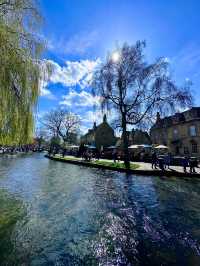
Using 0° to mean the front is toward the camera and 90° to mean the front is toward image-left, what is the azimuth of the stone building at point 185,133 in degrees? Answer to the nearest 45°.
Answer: approximately 45°

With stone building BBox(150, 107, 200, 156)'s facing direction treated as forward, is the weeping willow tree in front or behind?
in front
